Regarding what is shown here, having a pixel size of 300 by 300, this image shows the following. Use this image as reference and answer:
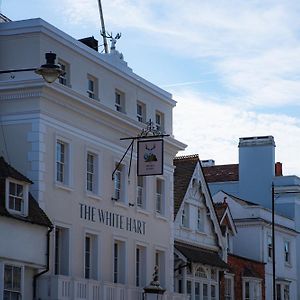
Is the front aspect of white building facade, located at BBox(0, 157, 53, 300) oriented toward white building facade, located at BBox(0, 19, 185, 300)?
no

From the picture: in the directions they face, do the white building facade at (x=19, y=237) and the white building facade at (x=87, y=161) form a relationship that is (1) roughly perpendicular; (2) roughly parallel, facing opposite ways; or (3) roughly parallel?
roughly parallel

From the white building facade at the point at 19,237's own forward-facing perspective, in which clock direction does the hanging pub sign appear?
The hanging pub sign is roughly at 9 o'clock from the white building facade.

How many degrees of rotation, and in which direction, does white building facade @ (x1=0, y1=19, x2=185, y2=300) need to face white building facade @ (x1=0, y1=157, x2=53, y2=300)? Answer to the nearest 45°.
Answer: approximately 90° to its right

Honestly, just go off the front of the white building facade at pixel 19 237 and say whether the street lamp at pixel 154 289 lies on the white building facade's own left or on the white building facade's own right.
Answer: on the white building facade's own left

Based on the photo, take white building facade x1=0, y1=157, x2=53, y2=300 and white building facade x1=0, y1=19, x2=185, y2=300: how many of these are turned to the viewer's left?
0
